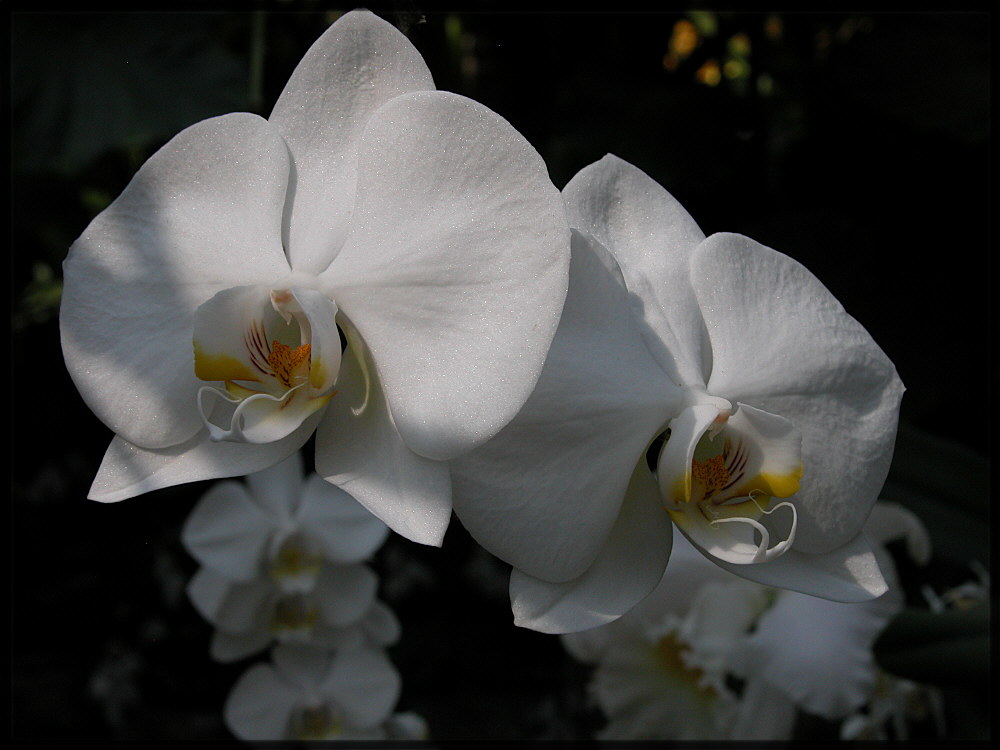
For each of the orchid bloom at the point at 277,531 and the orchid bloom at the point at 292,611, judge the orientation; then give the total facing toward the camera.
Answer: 2

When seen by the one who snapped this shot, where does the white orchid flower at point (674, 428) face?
facing the viewer and to the right of the viewer

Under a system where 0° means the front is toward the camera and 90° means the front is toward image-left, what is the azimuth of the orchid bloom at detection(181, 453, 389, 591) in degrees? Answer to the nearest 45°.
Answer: approximately 0°
